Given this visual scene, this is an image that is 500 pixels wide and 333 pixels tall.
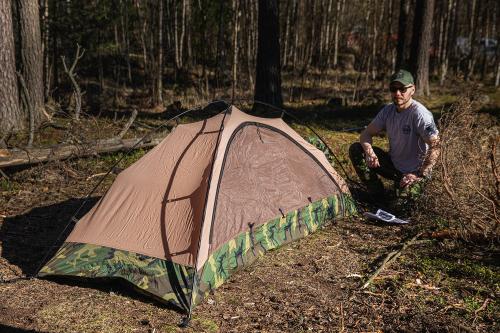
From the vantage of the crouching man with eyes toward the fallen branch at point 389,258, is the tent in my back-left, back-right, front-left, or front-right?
front-right

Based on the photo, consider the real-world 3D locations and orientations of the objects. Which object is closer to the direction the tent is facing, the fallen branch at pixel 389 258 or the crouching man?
the fallen branch

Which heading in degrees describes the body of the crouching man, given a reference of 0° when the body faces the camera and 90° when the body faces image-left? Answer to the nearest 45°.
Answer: approximately 45°

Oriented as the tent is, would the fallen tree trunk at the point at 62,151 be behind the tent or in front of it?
behind

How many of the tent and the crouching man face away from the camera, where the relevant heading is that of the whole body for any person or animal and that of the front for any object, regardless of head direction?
0

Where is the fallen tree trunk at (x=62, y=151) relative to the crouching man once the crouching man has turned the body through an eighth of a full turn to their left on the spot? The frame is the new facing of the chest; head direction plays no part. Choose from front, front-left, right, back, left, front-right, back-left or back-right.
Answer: right

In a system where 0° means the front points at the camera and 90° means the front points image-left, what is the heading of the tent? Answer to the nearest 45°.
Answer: approximately 315°

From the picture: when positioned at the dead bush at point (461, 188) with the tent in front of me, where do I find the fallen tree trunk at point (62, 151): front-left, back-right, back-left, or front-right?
front-right

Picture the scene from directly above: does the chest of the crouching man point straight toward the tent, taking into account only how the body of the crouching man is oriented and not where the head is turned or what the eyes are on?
yes

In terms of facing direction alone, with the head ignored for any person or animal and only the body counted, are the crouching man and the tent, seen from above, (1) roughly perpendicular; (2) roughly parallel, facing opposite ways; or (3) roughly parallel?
roughly perpendicular
